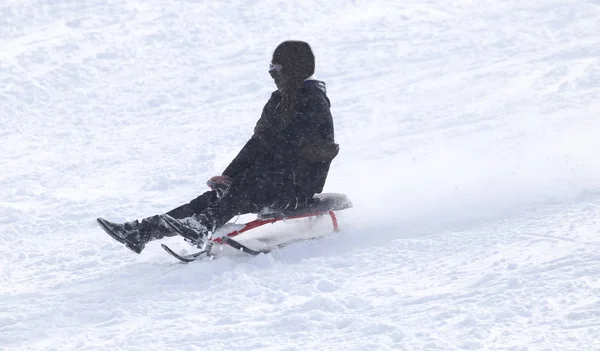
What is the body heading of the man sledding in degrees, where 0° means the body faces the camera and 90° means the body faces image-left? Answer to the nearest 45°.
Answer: approximately 90°

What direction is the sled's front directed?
to the viewer's left
